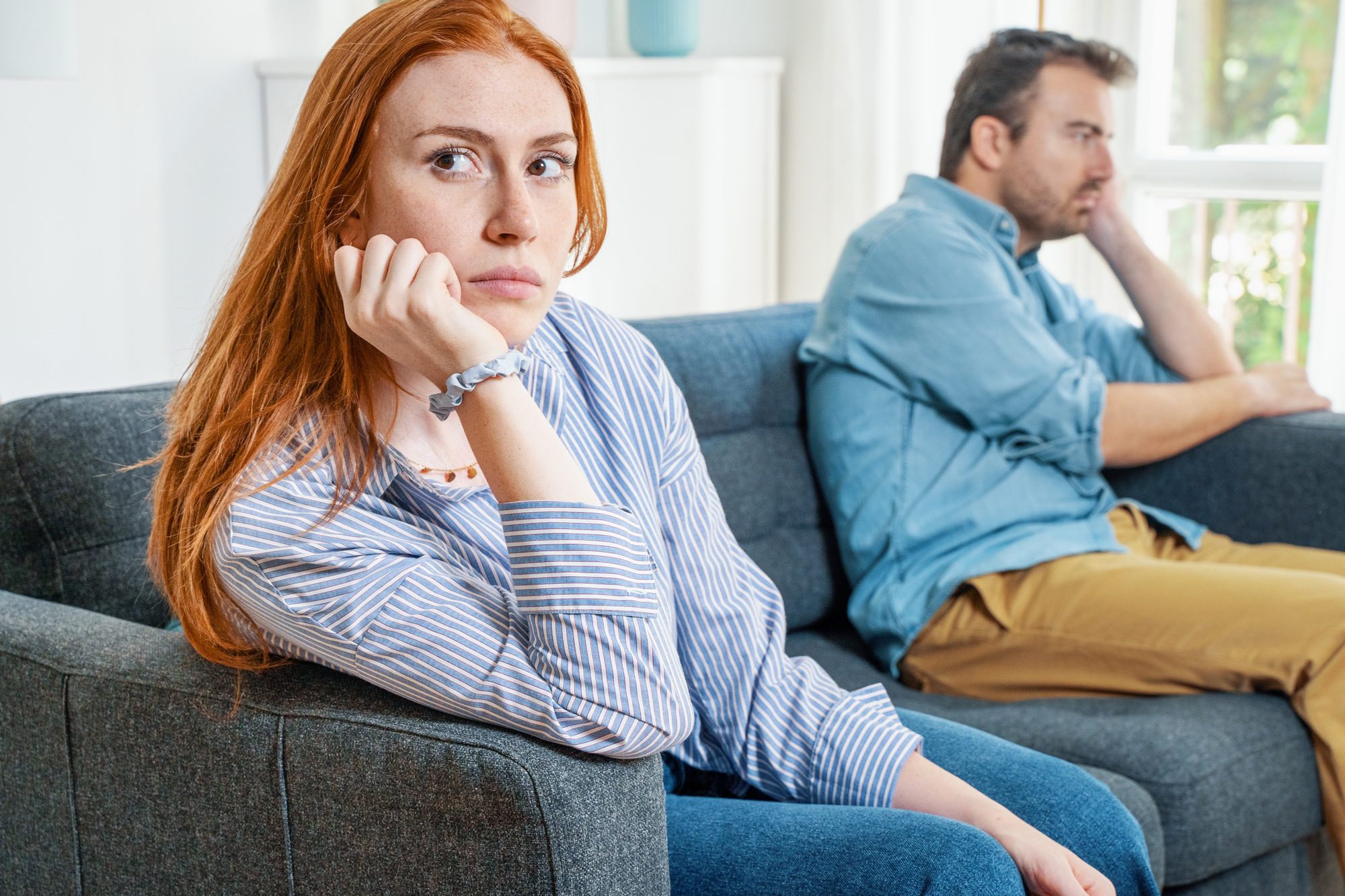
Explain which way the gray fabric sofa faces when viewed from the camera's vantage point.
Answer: facing the viewer and to the right of the viewer

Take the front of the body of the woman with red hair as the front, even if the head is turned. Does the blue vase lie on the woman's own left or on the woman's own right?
on the woman's own left

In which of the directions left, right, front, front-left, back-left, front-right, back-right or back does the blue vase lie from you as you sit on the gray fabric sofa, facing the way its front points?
back-left

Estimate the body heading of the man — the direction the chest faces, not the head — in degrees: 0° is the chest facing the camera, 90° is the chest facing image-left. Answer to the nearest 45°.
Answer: approximately 270°

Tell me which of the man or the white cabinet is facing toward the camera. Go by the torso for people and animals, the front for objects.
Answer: the white cabinet

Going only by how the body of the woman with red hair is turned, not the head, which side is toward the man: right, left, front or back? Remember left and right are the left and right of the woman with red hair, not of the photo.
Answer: left

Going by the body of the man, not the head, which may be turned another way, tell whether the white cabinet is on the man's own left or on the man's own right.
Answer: on the man's own left

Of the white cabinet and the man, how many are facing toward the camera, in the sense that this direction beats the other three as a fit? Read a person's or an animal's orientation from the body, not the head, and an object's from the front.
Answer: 1

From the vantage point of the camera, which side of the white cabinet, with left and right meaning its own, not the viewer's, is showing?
front

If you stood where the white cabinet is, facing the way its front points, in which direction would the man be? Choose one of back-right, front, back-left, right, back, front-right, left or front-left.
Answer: front
